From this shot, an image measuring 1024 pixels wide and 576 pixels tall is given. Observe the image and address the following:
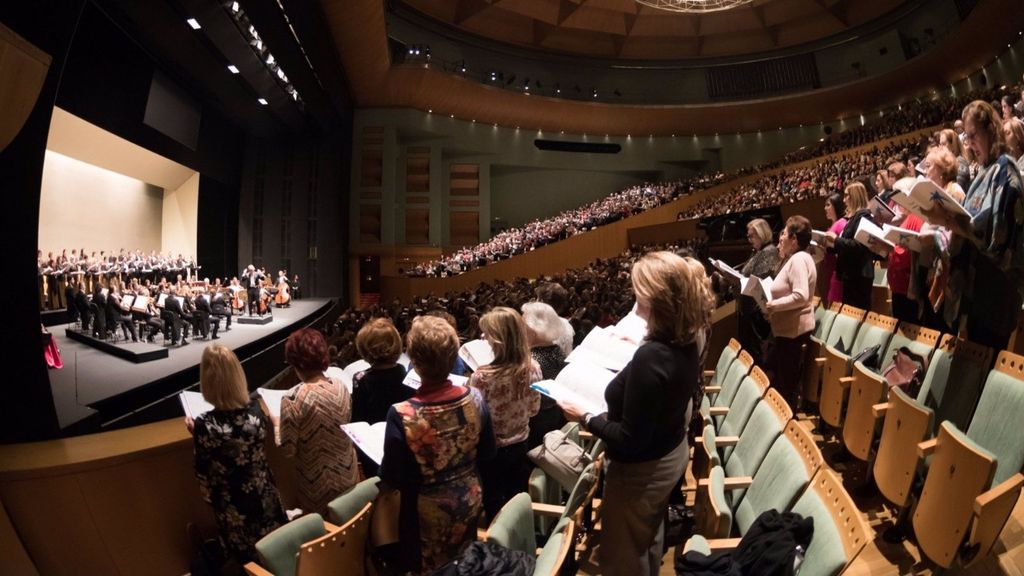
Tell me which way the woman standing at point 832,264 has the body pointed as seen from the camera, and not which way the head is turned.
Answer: to the viewer's left

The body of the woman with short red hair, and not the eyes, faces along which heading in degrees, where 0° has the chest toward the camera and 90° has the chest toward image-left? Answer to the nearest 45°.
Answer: approximately 135°

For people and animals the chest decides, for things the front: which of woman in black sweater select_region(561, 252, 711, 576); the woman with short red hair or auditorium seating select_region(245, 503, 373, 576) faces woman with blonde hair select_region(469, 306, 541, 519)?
the woman in black sweater

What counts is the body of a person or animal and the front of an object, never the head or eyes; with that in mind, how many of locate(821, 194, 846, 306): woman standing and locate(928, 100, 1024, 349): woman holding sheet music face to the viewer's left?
2

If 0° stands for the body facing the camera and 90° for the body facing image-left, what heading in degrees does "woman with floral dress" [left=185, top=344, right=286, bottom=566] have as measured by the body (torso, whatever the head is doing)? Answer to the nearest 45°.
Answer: approximately 135°

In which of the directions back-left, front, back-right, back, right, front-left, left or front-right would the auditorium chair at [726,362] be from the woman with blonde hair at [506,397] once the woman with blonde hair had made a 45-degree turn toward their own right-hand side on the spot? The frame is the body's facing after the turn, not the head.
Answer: front-right

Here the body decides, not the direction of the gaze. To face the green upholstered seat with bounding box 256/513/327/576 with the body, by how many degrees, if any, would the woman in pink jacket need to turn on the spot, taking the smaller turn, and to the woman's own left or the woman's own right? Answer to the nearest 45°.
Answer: approximately 45° to the woman's own left

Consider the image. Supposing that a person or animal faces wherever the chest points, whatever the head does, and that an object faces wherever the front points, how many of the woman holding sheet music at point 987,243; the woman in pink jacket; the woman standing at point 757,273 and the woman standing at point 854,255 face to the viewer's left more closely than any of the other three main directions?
4

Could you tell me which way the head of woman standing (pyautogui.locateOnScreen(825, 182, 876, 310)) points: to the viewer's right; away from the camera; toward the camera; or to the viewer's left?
to the viewer's left

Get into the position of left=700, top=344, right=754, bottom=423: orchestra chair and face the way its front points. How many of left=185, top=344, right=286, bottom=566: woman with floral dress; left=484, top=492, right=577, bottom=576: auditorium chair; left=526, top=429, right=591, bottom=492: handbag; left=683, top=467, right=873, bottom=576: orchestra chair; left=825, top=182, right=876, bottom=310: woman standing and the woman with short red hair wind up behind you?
1

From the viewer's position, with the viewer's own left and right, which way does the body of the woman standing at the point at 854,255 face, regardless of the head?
facing to the left of the viewer

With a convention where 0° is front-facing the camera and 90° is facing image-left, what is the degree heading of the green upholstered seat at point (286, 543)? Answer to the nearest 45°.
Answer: approximately 135°

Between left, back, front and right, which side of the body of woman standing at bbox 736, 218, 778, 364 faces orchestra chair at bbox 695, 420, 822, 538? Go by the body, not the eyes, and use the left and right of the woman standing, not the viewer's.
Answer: left

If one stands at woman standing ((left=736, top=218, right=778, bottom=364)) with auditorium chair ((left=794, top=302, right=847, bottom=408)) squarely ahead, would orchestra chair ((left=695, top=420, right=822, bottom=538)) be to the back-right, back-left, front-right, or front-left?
front-right

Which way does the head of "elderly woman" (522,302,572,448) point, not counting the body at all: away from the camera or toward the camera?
away from the camera
